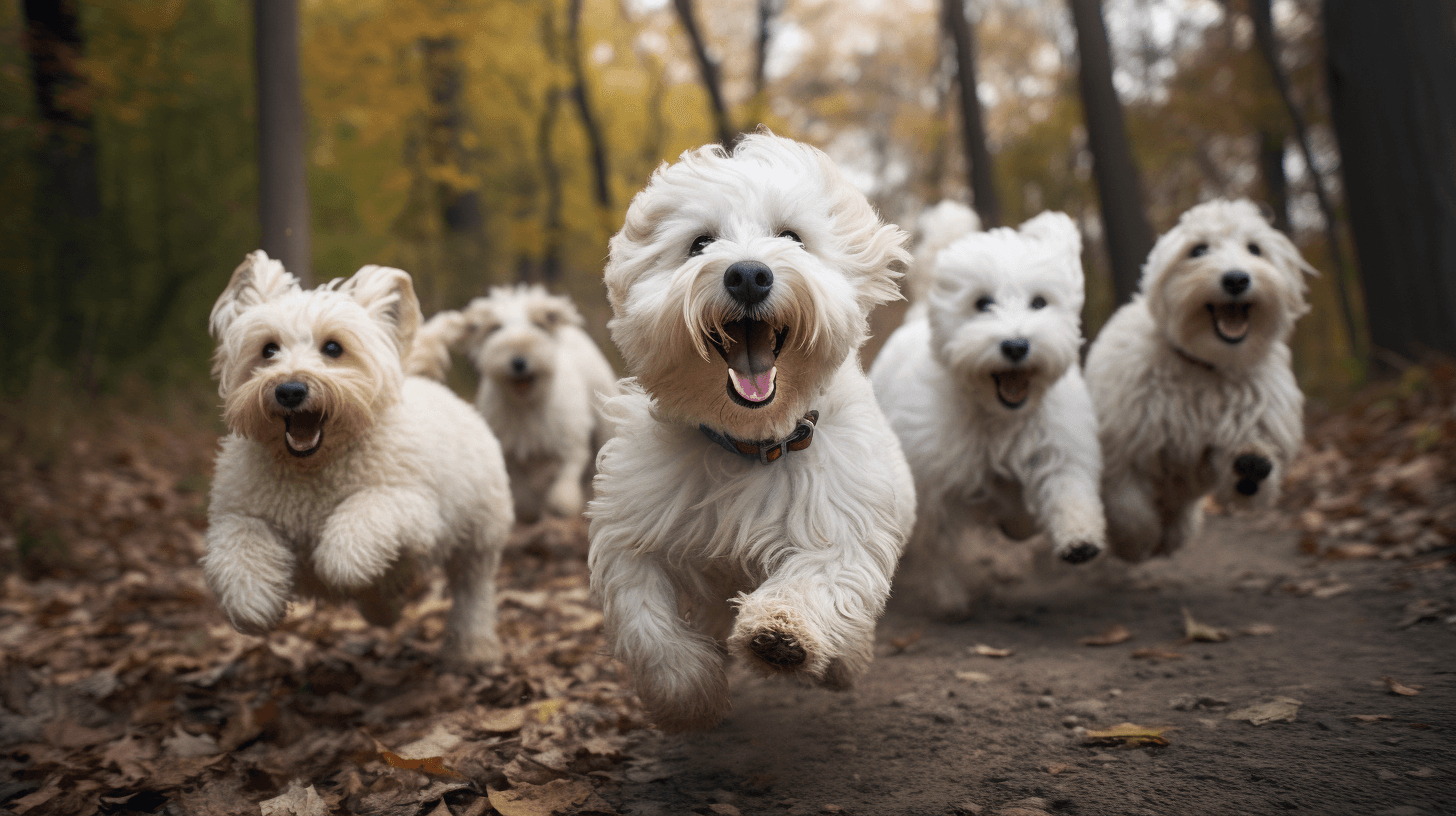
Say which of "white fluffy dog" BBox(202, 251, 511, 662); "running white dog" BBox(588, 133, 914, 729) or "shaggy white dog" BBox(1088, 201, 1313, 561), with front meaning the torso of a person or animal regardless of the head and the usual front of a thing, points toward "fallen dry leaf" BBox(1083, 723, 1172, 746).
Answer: the shaggy white dog

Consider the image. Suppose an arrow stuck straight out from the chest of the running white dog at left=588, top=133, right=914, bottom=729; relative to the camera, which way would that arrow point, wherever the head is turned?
toward the camera

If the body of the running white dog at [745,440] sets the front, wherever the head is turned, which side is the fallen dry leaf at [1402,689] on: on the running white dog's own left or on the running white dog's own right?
on the running white dog's own left

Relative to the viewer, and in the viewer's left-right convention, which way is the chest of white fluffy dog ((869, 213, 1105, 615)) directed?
facing the viewer and to the right of the viewer

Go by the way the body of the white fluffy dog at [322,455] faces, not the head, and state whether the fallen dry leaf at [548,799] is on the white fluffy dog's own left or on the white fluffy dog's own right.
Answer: on the white fluffy dog's own left

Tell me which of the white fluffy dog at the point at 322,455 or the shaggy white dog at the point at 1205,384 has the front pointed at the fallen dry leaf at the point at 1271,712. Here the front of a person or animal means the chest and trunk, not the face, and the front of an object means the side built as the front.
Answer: the shaggy white dog

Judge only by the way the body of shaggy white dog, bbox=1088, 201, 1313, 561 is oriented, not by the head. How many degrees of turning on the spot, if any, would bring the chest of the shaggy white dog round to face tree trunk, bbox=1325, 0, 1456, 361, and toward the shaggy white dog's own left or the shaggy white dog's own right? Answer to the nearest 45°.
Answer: approximately 180°

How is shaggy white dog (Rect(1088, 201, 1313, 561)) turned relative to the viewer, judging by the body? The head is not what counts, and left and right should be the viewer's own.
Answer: facing the viewer

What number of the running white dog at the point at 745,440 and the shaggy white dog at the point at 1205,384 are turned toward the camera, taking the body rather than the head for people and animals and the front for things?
2

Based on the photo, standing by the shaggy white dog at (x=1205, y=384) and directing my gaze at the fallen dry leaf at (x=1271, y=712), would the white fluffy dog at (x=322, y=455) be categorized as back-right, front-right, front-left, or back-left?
front-right

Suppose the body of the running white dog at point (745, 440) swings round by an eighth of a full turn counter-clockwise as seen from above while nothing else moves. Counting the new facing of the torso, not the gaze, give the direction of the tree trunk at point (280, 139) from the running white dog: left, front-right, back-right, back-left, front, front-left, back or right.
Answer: back
